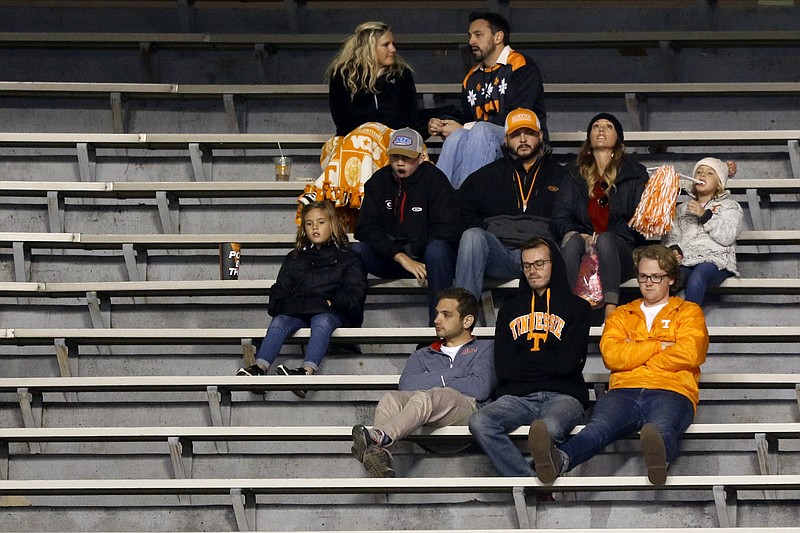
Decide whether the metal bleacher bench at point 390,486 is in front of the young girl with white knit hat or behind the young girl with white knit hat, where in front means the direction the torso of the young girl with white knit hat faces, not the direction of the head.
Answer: in front

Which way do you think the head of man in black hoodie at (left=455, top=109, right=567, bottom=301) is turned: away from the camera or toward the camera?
toward the camera

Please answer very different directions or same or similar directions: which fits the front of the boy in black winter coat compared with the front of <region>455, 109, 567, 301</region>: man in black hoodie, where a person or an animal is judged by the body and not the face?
same or similar directions

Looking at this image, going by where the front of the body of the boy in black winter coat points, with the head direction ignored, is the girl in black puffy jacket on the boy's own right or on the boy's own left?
on the boy's own right

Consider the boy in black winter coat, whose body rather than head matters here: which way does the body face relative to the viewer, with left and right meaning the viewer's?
facing the viewer

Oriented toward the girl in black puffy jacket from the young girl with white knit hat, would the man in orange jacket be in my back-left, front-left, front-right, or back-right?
front-left

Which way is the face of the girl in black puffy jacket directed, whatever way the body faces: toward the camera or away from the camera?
toward the camera

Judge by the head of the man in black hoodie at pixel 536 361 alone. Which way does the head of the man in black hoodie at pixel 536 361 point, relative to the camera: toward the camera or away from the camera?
toward the camera

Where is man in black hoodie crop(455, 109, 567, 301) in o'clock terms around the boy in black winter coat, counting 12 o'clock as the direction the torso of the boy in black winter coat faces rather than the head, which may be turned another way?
The man in black hoodie is roughly at 9 o'clock from the boy in black winter coat.

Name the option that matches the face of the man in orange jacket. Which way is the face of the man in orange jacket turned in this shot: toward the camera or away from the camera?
toward the camera

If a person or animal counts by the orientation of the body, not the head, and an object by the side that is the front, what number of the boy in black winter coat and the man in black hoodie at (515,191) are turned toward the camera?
2
